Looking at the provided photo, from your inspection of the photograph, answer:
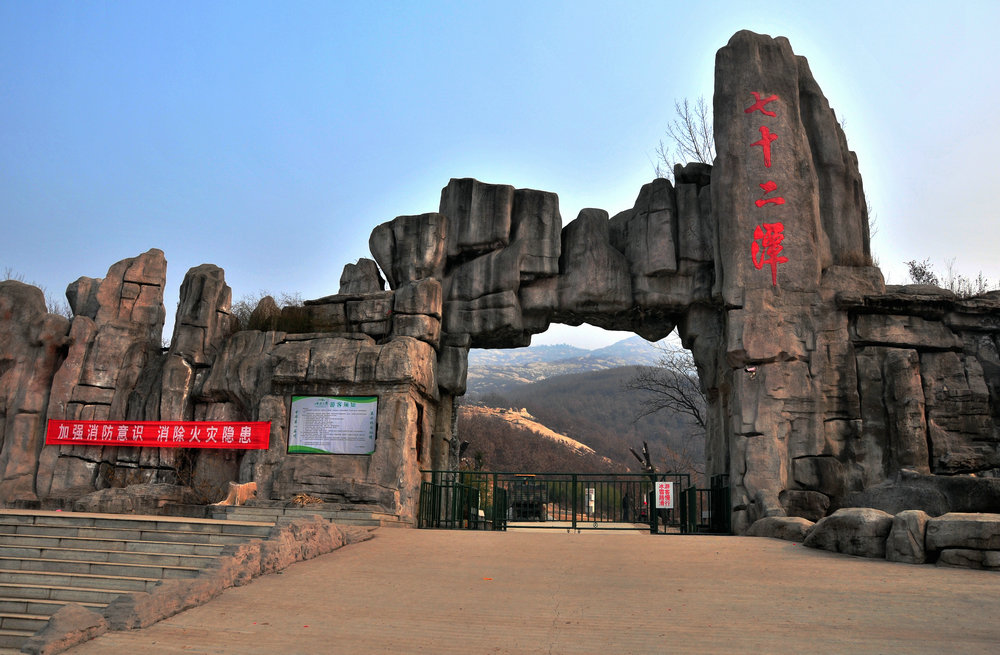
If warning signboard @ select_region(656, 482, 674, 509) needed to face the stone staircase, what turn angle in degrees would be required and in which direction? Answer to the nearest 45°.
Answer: approximately 45° to its right

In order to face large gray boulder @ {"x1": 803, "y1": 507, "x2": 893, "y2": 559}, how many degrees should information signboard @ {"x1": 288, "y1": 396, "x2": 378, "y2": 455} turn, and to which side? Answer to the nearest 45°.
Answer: approximately 45° to its left

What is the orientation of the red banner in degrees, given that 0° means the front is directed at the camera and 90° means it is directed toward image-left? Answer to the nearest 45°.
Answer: approximately 0°

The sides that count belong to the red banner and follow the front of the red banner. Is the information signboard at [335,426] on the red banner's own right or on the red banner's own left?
on the red banner's own left

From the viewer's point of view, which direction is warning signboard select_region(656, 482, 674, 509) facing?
toward the camera

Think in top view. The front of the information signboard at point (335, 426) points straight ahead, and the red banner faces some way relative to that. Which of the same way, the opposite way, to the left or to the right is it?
the same way

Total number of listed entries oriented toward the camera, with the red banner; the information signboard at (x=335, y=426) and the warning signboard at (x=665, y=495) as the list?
3

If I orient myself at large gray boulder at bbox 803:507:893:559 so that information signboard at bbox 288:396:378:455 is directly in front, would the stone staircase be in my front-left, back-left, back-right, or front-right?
front-left

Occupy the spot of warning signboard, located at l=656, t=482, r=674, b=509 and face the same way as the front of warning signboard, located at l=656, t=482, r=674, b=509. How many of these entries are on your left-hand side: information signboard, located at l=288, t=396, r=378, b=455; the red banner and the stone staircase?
0

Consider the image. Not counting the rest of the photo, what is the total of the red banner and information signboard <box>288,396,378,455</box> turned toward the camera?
2

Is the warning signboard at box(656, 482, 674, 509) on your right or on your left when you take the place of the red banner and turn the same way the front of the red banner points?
on your left

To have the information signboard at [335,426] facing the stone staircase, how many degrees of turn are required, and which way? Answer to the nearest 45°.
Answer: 0° — it already faces it

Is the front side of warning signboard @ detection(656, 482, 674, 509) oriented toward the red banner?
no

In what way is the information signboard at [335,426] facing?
toward the camera

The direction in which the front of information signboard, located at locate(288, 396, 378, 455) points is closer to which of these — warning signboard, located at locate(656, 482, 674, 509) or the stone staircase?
the stone staircase
